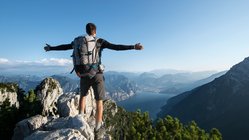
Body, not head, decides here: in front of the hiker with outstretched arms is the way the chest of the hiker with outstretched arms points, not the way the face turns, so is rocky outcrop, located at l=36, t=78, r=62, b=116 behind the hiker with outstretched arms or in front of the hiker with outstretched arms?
in front

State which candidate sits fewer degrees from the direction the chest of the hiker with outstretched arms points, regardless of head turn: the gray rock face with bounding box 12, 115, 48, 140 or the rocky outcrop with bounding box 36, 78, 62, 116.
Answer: the rocky outcrop

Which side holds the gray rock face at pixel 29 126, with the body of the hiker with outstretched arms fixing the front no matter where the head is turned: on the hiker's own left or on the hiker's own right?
on the hiker's own left

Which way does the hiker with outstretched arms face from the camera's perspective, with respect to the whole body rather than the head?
away from the camera
